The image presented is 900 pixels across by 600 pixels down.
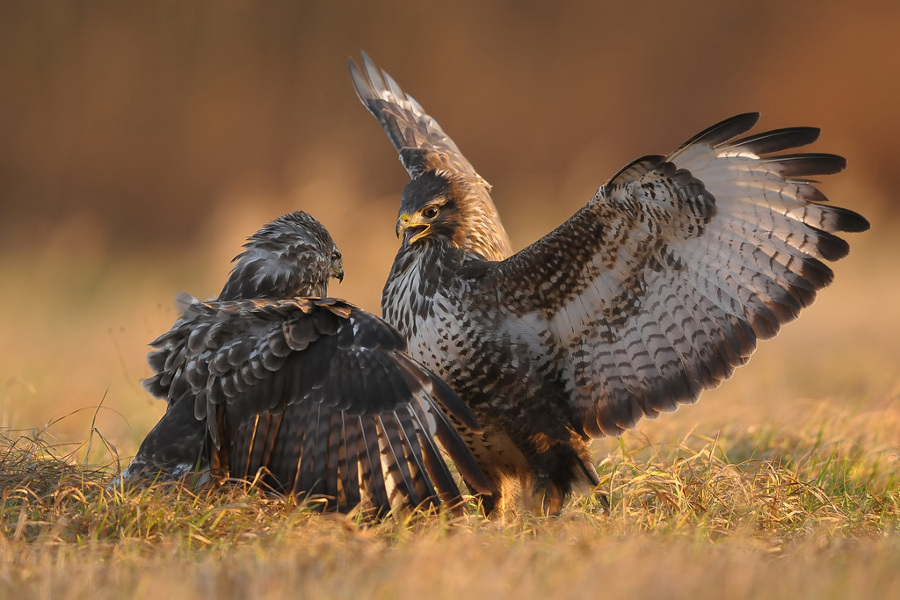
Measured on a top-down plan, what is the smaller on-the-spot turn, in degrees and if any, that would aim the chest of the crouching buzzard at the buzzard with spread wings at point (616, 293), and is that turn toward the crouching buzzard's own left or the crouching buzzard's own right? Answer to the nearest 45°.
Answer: approximately 45° to the crouching buzzard's own right

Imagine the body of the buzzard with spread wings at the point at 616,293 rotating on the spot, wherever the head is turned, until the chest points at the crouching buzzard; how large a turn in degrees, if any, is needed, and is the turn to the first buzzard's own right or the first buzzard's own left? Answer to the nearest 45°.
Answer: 0° — it already faces it

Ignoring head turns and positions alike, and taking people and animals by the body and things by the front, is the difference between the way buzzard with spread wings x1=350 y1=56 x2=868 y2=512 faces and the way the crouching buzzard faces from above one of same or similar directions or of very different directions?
very different directions

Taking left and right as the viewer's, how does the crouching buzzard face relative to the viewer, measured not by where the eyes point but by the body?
facing away from the viewer and to the right of the viewer
